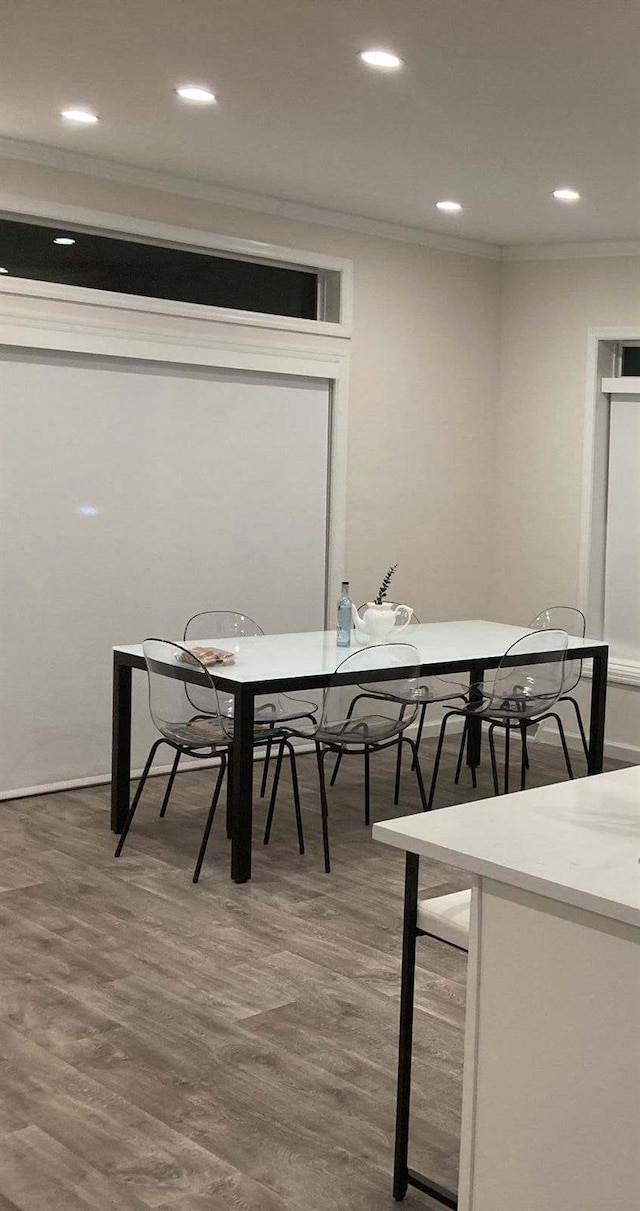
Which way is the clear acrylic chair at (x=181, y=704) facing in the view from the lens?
facing away from the viewer and to the right of the viewer

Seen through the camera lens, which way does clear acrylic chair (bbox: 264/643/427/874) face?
facing away from the viewer and to the left of the viewer

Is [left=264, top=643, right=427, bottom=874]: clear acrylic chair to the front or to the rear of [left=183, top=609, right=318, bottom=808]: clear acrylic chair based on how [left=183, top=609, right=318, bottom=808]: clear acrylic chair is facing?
to the front

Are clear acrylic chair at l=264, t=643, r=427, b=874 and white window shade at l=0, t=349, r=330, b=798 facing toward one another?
yes

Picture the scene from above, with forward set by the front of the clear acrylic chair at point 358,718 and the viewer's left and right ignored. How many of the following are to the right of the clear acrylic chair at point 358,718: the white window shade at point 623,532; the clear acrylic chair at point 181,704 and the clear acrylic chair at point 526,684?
2

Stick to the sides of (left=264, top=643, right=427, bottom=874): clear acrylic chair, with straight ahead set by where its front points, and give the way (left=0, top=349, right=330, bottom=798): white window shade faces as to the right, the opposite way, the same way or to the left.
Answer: the opposite way

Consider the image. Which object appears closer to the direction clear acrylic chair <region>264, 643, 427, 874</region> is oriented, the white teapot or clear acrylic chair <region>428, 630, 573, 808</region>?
the white teapot

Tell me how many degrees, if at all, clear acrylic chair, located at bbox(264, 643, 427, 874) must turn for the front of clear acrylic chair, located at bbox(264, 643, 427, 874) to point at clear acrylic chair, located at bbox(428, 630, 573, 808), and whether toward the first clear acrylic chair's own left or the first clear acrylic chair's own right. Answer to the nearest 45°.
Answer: approximately 90° to the first clear acrylic chair's own right
